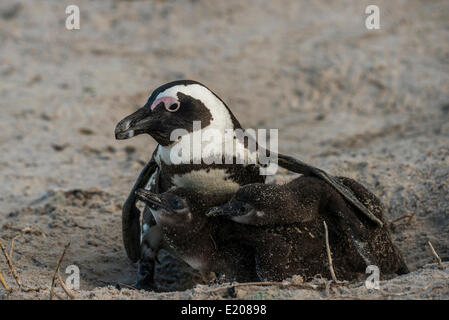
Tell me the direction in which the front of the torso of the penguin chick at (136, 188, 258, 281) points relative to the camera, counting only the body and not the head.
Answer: to the viewer's left

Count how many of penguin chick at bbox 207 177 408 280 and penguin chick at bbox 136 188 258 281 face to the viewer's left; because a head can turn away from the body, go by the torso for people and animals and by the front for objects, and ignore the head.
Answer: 2

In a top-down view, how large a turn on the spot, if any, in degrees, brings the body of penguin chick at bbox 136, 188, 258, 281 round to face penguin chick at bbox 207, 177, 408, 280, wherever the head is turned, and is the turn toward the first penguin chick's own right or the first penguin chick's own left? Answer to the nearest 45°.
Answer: approximately 180°

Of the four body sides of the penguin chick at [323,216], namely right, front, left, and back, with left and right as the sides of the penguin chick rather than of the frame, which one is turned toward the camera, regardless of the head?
left

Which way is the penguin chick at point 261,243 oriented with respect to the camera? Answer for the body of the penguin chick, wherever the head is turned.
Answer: to the viewer's left
